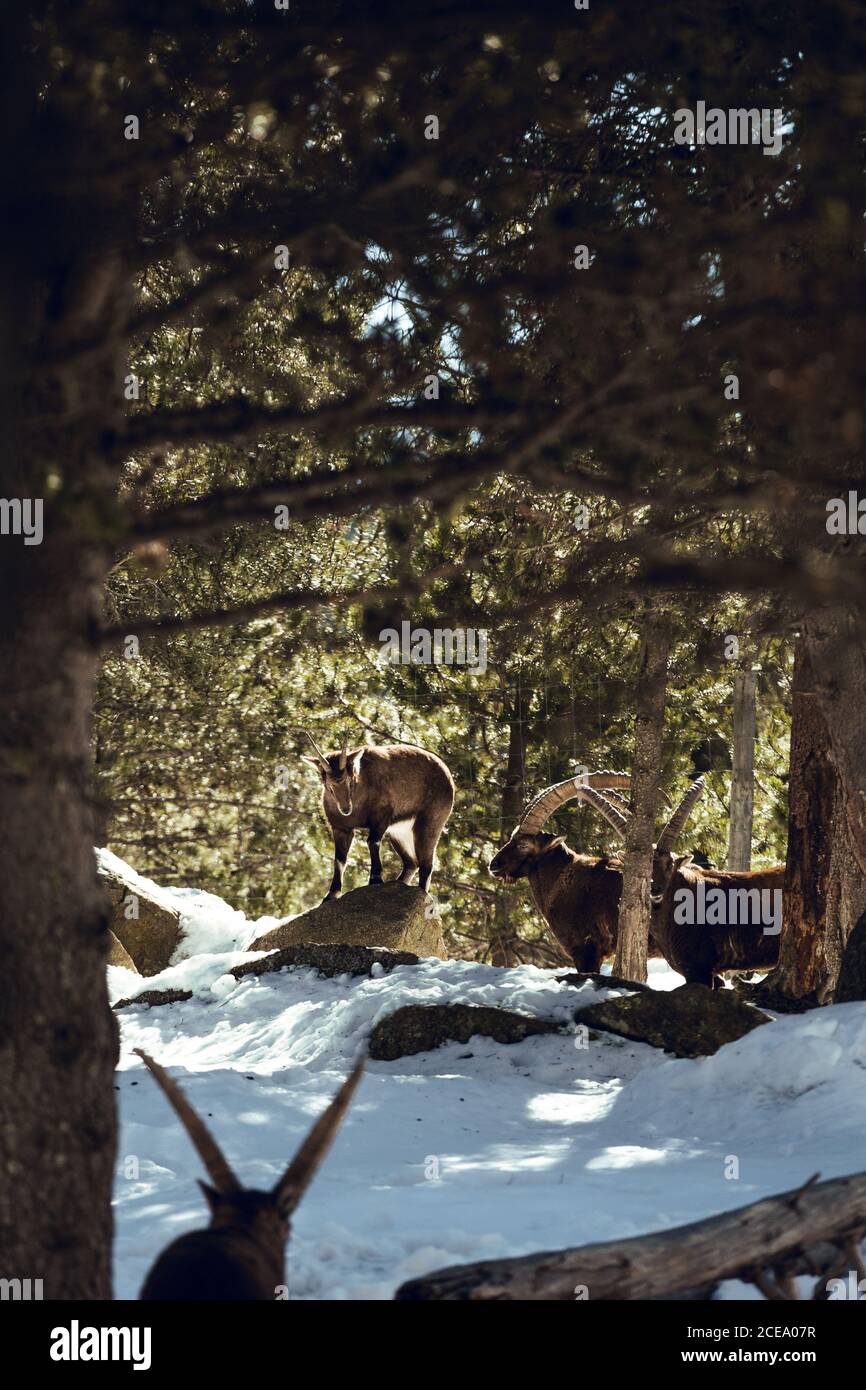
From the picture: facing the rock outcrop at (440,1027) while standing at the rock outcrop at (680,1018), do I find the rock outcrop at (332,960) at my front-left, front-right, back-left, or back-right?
front-right

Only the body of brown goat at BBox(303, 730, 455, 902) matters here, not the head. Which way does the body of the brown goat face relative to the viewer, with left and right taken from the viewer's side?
facing the viewer and to the left of the viewer

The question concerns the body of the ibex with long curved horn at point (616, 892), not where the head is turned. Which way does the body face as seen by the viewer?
to the viewer's left

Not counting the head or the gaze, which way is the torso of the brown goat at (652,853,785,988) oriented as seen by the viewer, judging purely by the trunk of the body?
to the viewer's left

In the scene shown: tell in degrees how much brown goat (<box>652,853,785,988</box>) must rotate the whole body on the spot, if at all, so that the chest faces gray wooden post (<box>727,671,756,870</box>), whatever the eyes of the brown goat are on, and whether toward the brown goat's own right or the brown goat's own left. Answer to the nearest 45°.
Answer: approximately 90° to the brown goat's own right

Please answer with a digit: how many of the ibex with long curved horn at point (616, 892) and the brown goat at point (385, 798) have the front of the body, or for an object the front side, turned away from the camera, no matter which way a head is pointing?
0

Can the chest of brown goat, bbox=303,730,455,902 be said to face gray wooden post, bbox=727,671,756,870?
no

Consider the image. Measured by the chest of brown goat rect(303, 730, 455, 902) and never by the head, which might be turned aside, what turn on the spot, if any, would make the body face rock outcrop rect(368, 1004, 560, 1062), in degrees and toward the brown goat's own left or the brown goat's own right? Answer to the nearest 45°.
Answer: approximately 45° to the brown goat's own left

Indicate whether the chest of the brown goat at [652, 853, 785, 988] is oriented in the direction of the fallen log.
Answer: no

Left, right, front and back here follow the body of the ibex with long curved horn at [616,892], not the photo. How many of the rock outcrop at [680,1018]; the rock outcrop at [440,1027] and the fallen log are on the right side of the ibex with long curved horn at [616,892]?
0

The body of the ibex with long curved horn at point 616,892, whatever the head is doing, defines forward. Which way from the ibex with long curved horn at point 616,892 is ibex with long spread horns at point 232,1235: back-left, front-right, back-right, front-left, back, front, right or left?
left
